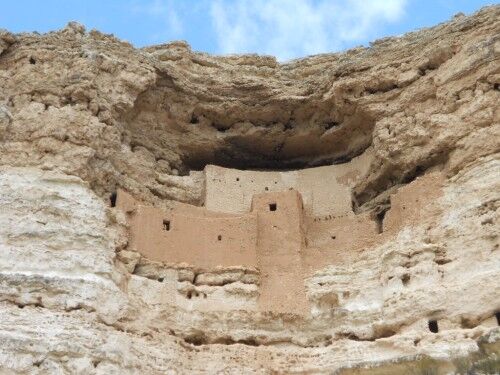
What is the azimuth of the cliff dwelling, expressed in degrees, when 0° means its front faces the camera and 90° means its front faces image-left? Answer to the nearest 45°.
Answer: approximately 0°
